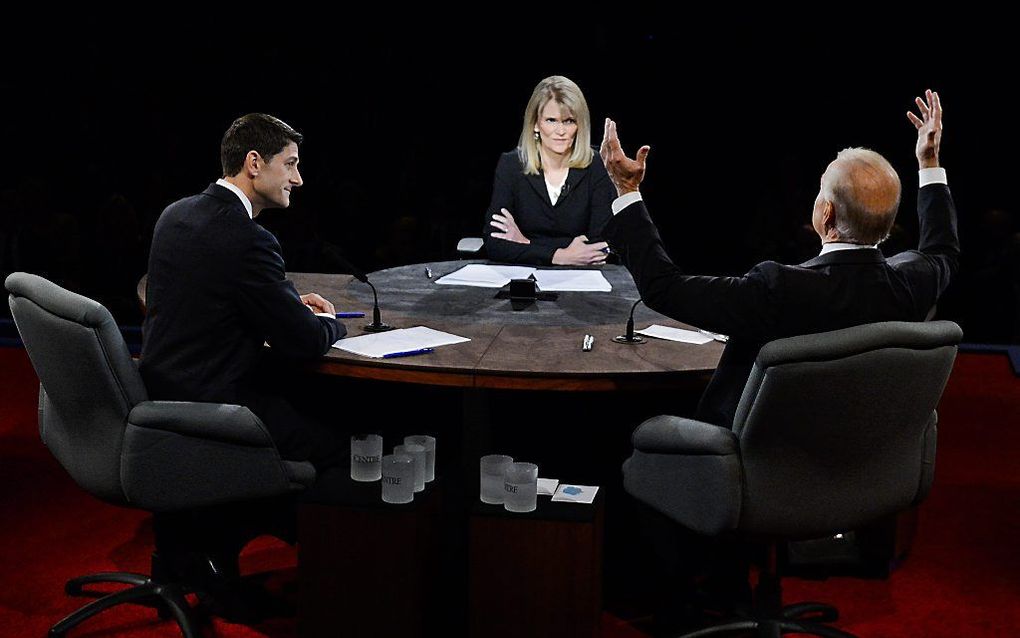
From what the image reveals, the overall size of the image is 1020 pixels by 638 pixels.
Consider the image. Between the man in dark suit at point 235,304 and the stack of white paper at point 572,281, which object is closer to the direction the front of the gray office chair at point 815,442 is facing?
the stack of white paper

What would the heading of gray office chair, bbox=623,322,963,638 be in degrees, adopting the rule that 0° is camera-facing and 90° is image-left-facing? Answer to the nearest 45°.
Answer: approximately 135°

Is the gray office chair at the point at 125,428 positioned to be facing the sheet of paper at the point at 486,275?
yes

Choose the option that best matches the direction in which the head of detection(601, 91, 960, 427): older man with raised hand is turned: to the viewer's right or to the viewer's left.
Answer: to the viewer's left

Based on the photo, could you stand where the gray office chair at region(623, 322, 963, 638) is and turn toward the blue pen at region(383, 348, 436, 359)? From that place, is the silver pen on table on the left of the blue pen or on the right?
right

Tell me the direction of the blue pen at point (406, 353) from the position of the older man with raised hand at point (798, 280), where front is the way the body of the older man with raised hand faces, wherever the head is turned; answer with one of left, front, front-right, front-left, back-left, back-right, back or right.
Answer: front-left

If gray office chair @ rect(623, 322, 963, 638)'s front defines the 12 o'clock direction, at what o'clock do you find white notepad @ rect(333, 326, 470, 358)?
The white notepad is roughly at 11 o'clock from the gray office chair.

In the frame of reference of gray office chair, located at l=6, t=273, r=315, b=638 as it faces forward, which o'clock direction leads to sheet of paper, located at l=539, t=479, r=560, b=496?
The sheet of paper is roughly at 2 o'clock from the gray office chair.

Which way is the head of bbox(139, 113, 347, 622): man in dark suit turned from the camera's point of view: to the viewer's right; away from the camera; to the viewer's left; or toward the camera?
to the viewer's right

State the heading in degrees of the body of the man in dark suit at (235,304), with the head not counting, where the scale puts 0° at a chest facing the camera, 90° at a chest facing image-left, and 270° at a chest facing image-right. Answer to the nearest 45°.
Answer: approximately 225°

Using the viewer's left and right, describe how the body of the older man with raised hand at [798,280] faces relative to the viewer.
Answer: facing away from the viewer and to the left of the viewer

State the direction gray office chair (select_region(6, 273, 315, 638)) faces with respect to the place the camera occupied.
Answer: facing away from the viewer and to the right of the viewer

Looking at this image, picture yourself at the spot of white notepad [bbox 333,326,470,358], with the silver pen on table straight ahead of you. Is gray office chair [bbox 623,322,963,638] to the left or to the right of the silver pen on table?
right
